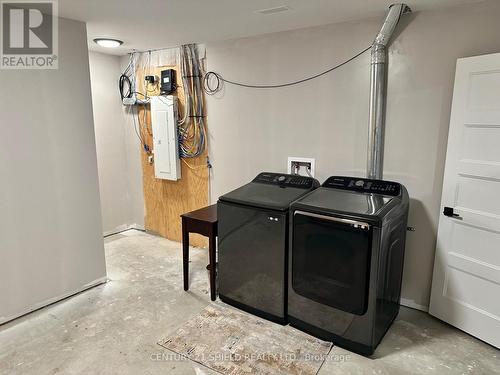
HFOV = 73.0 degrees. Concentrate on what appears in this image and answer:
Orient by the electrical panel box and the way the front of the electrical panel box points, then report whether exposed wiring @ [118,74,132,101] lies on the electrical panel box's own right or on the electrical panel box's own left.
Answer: on the electrical panel box's own right

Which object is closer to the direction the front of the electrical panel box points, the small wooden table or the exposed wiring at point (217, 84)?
the small wooden table

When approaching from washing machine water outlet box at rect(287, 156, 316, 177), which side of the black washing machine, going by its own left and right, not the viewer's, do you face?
back

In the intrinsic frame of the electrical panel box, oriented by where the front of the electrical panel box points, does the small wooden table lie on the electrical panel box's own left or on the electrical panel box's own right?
on the electrical panel box's own left

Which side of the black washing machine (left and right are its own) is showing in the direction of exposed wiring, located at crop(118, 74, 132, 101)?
right

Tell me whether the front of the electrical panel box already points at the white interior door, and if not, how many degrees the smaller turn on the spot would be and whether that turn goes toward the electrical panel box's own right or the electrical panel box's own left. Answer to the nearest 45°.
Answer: approximately 90° to the electrical panel box's own left

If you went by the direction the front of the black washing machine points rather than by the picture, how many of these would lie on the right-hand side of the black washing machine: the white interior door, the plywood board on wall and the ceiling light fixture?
2

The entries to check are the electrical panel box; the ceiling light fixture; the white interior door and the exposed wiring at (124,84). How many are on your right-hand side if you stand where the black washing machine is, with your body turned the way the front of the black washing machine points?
3

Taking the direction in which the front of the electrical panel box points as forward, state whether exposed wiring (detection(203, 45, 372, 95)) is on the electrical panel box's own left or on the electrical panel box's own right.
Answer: on the electrical panel box's own left

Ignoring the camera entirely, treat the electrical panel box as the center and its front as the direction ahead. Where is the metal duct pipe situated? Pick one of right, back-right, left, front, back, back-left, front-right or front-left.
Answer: left

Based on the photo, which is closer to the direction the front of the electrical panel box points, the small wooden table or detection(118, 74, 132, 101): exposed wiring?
the small wooden table

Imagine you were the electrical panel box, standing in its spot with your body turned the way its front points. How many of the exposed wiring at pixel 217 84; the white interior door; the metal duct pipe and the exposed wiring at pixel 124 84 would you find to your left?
3

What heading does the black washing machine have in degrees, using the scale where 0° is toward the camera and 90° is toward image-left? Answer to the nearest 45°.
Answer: approximately 45°

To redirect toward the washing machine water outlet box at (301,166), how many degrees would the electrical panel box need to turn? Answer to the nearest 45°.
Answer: approximately 90° to its left
